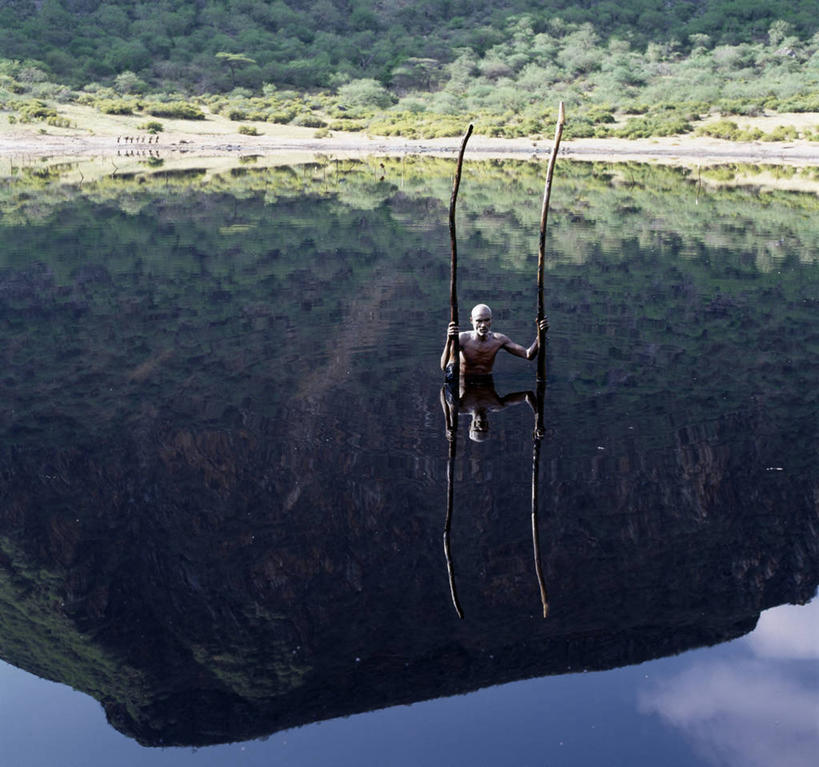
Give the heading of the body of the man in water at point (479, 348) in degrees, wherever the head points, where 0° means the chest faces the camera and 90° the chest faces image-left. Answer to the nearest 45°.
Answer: approximately 0°
